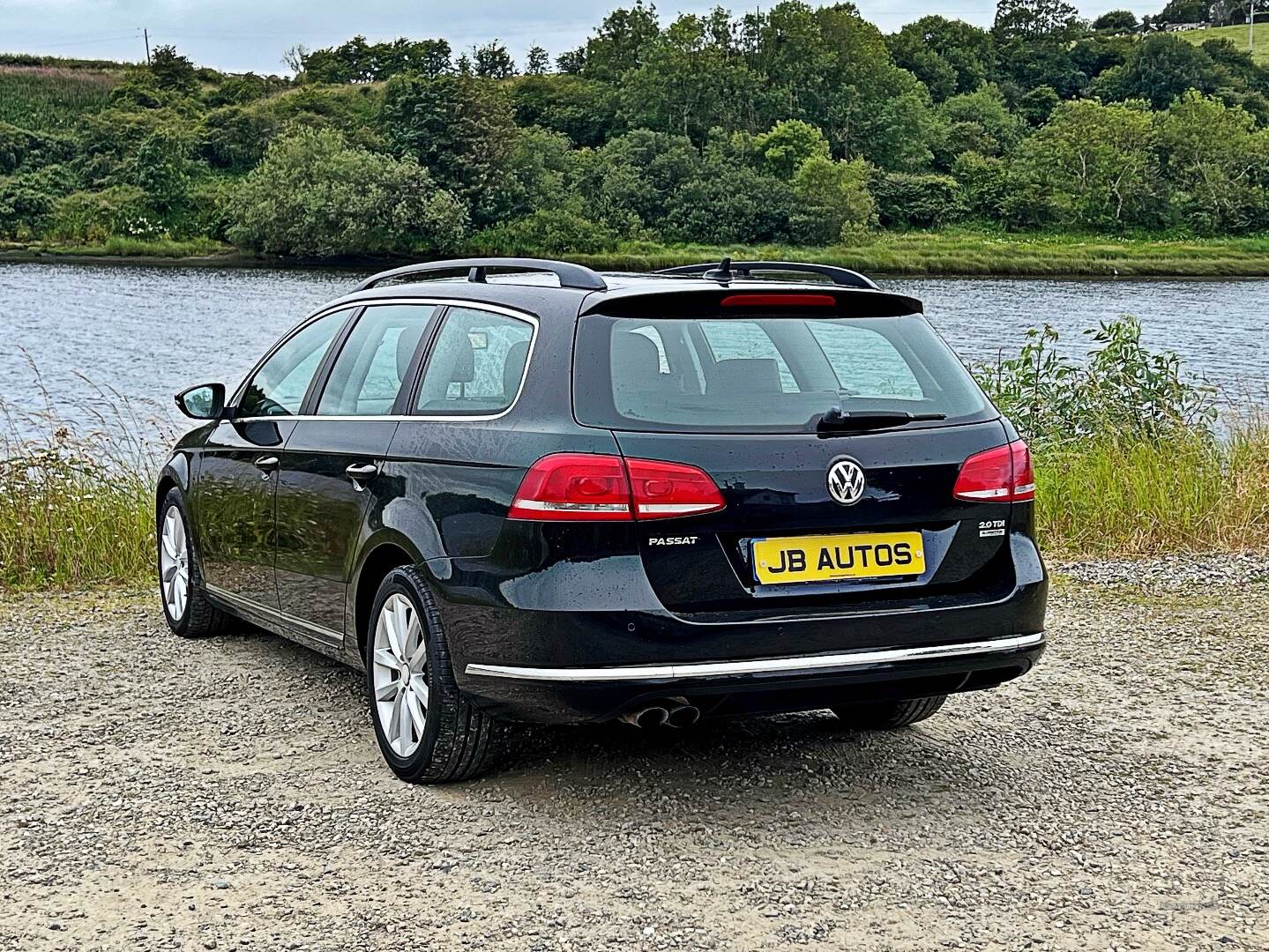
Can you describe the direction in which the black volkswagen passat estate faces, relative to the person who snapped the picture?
facing away from the viewer and to the left of the viewer

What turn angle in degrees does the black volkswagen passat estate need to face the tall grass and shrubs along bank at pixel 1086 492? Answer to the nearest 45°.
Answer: approximately 90° to its right
